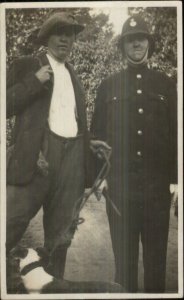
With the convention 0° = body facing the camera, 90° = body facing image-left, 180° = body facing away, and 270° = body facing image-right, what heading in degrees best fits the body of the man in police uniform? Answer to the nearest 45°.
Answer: approximately 0°
